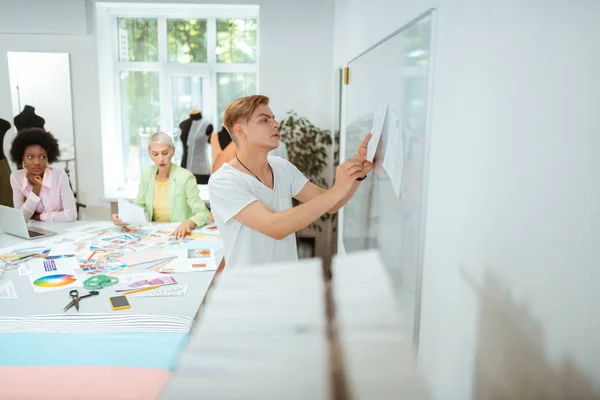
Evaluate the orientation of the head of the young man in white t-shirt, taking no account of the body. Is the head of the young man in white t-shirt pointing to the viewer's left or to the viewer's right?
to the viewer's right

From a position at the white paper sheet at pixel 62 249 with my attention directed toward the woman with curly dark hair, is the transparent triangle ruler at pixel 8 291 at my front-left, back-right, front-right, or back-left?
back-left

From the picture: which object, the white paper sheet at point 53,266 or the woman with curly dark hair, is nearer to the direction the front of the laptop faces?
the woman with curly dark hair

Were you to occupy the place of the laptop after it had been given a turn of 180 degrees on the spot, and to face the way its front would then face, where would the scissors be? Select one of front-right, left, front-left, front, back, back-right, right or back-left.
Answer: front-left

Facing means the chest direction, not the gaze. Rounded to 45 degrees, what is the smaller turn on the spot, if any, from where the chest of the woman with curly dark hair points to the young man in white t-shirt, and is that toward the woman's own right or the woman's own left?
0° — they already face them

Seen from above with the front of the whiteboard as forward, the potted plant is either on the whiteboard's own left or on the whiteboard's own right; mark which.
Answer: on the whiteboard's own right

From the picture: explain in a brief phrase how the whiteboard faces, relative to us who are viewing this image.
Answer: facing to the left of the viewer

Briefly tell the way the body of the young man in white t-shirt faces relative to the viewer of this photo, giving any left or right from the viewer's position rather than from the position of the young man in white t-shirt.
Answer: facing the viewer and to the right of the viewer

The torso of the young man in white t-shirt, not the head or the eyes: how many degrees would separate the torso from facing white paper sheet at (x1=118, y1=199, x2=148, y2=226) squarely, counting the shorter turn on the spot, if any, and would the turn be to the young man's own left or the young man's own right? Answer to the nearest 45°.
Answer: approximately 180°

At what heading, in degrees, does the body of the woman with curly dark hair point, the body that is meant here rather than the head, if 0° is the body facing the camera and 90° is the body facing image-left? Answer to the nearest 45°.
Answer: approximately 0°

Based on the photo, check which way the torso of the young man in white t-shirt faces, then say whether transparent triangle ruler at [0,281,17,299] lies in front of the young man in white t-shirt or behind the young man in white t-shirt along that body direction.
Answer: behind

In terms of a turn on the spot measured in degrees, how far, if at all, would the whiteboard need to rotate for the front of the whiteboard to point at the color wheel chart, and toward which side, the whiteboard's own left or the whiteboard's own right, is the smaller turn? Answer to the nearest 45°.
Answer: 0° — it already faces it

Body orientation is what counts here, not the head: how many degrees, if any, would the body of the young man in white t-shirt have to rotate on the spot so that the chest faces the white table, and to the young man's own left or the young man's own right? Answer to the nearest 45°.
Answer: approximately 135° to the young man's own right
